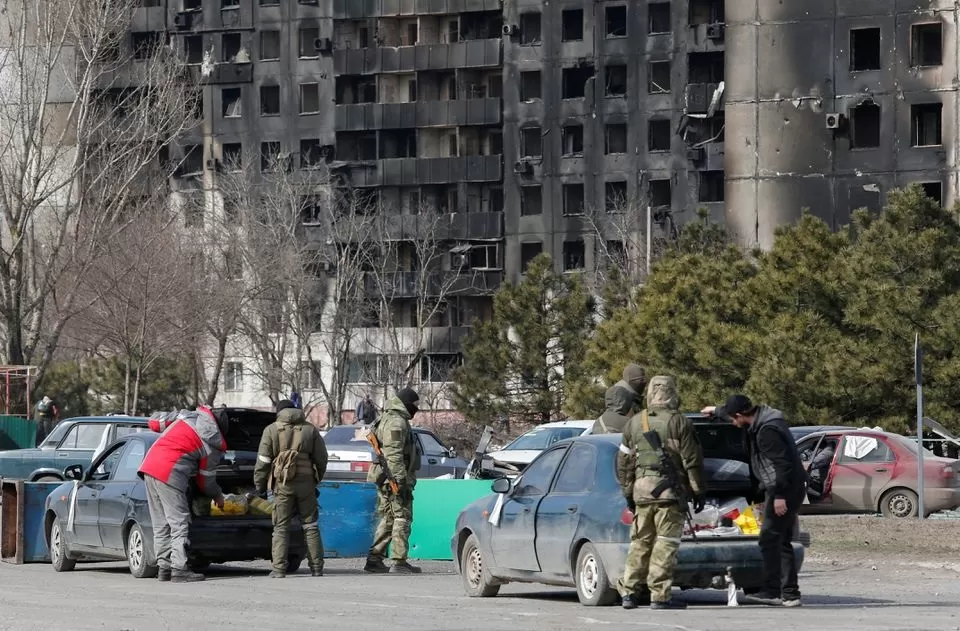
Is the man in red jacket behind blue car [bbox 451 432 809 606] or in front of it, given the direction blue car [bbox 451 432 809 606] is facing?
in front

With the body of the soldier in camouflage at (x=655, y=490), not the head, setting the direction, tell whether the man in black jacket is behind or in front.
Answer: in front

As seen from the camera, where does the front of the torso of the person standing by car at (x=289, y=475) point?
away from the camera

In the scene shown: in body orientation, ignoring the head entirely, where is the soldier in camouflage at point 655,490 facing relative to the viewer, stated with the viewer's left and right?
facing away from the viewer and to the right of the viewer

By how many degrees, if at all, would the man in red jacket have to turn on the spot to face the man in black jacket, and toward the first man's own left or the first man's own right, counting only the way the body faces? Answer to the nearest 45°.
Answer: approximately 45° to the first man's own right

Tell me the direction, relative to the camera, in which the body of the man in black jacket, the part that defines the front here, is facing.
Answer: to the viewer's left

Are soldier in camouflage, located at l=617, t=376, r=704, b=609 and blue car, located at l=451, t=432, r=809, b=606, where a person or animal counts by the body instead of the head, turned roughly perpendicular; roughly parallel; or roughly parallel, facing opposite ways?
roughly perpendicular

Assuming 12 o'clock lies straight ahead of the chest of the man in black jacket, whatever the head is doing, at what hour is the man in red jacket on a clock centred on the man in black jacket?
The man in red jacket is roughly at 1 o'clock from the man in black jacket.

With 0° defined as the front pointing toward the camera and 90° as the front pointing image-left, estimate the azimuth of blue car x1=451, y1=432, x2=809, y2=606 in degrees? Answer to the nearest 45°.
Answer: approximately 135°
